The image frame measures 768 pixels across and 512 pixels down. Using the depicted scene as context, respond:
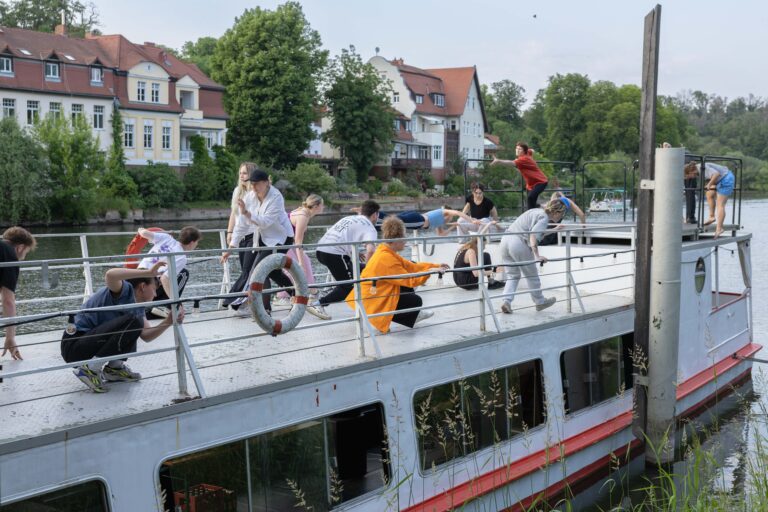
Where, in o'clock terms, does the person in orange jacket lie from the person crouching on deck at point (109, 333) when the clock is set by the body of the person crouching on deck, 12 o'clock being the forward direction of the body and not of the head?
The person in orange jacket is roughly at 11 o'clock from the person crouching on deck.

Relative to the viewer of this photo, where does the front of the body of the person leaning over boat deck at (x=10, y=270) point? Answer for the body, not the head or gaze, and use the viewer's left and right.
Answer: facing to the right of the viewer

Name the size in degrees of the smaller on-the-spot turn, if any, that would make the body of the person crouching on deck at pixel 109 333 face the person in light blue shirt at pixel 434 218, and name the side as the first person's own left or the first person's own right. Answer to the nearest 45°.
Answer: approximately 45° to the first person's own left

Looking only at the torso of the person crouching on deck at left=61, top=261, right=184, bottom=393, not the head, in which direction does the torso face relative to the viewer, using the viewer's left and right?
facing to the right of the viewer
